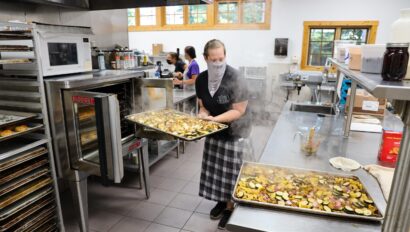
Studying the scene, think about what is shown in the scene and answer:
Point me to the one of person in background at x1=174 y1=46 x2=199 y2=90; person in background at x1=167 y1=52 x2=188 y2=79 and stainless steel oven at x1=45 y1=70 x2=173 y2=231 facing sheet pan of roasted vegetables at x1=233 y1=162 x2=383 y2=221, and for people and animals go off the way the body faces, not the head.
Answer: the stainless steel oven

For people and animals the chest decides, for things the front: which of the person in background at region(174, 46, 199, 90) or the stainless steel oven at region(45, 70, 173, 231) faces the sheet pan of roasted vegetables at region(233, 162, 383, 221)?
the stainless steel oven

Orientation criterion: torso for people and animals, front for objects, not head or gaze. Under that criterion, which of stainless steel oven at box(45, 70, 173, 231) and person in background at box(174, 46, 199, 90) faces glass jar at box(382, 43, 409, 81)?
the stainless steel oven

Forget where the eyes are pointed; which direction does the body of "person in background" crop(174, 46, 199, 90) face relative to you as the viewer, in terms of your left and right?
facing to the left of the viewer

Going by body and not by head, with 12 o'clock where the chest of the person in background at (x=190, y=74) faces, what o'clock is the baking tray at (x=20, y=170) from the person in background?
The baking tray is roughly at 10 o'clock from the person in background.
